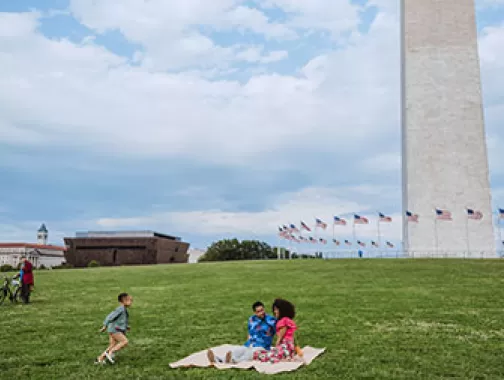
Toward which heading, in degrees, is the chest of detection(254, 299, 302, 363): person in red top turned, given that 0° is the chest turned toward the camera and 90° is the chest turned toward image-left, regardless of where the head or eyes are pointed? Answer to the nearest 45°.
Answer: approximately 90°

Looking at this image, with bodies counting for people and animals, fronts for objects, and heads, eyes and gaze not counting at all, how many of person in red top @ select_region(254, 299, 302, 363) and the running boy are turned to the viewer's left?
1

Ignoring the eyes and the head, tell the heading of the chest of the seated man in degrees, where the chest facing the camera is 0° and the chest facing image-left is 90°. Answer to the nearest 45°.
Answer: approximately 45°

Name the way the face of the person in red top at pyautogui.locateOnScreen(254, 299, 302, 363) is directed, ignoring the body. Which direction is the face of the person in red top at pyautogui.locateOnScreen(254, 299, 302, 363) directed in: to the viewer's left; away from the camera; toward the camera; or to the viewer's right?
to the viewer's left

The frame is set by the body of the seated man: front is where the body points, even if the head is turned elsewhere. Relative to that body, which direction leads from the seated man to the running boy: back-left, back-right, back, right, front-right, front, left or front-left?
front-right

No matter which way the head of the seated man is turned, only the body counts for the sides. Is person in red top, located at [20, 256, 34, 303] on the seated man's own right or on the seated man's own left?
on the seated man's own right

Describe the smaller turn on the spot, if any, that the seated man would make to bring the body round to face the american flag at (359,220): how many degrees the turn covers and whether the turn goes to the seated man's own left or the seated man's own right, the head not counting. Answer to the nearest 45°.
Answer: approximately 135° to the seated man's own right
